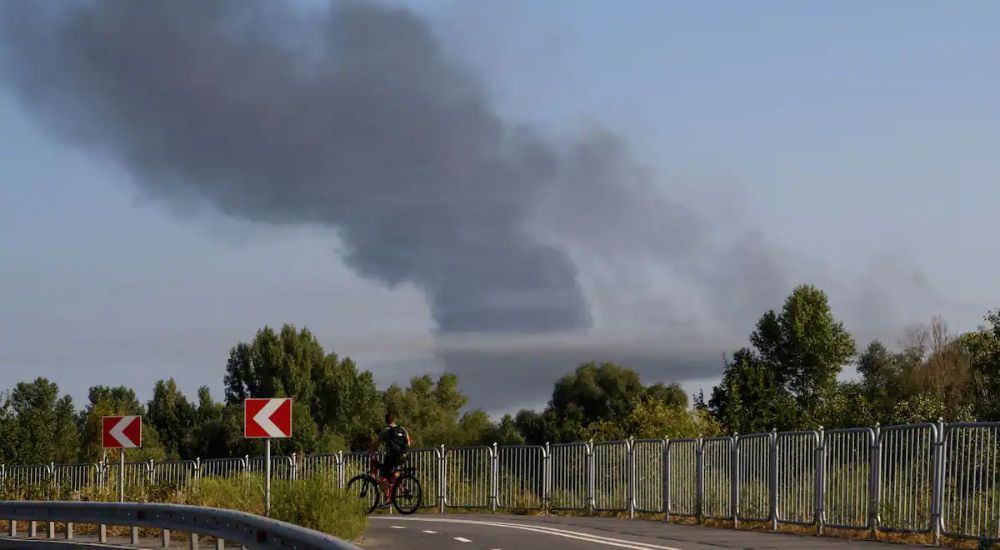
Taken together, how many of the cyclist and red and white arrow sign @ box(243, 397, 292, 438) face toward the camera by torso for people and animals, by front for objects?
1

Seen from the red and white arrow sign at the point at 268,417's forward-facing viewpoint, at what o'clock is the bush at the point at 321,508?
The bush is roughly at 11 o'clock from the red and white arrow sign.

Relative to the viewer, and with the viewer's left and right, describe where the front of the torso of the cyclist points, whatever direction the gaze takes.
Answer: facing away from the viewer and to the left of the viewer

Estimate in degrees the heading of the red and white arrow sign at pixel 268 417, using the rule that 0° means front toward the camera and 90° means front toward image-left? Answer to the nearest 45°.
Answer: approximately 0°

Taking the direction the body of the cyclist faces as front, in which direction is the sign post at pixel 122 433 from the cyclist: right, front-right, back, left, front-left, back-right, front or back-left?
front-left

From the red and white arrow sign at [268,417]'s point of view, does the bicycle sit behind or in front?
behind

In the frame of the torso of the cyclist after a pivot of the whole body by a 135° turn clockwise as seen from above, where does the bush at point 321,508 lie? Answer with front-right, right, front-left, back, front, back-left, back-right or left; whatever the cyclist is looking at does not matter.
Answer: right
